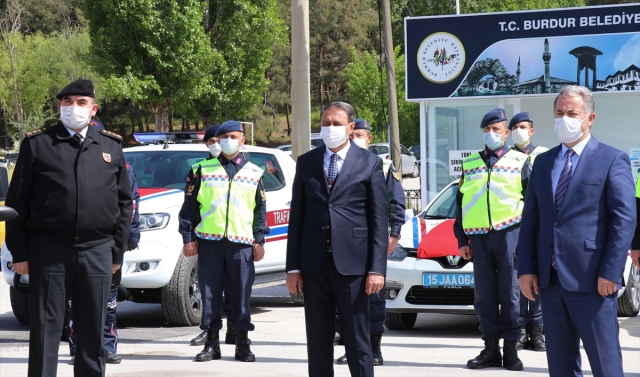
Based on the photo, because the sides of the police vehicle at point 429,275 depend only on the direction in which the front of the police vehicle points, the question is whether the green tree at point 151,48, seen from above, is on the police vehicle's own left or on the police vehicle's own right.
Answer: on the police vehicle's own right

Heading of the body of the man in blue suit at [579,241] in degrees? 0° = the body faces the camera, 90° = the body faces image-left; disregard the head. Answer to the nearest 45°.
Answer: approximately 45°

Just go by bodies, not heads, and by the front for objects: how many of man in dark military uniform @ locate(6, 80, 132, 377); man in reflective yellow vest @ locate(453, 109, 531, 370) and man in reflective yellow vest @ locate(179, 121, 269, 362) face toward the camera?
3

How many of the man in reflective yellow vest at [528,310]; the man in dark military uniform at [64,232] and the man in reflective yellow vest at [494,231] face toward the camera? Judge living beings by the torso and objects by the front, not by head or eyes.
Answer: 3

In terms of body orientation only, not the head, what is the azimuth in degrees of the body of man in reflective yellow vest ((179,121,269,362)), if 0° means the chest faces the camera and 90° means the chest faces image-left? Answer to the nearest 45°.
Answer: approximately 0°

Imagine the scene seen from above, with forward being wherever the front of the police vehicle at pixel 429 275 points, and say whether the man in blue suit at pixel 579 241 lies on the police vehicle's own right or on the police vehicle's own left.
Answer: on the police vehicle's own left

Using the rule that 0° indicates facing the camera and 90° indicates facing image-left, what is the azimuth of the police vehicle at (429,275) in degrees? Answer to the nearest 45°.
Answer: approximately 45°

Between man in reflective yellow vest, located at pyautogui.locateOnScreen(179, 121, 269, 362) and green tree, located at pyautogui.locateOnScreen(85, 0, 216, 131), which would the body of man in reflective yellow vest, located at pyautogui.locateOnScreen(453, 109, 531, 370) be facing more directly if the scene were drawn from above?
the man in reflective yellow vest

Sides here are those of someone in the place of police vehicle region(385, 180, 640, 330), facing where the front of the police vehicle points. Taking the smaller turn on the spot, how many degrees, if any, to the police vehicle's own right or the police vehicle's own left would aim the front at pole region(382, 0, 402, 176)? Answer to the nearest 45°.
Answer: approximately 135° to the police vehicle's own right
